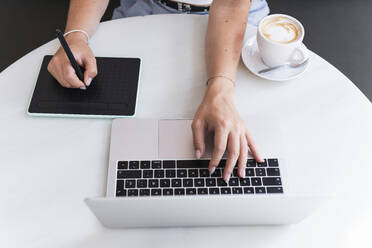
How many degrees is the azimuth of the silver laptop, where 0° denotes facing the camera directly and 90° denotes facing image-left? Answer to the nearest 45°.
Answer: approximately 180°
